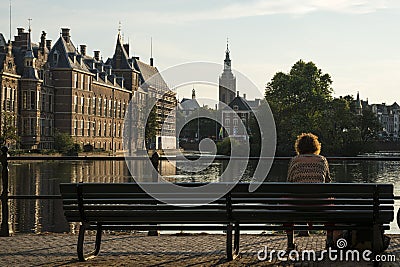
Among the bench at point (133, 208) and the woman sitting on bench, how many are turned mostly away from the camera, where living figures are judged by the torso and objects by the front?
2

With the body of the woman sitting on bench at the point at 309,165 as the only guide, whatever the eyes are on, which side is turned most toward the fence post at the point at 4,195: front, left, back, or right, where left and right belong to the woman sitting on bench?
left

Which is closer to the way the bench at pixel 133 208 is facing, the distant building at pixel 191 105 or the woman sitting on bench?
the distant building

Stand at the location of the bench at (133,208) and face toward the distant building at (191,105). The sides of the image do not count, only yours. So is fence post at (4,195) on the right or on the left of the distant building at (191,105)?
left

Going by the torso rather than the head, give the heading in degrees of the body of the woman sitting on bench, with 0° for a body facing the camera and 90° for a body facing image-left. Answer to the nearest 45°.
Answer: approximately 180°

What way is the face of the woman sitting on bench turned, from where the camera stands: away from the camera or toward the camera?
away from the camera

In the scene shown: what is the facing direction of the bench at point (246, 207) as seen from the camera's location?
facing away from the viewer
